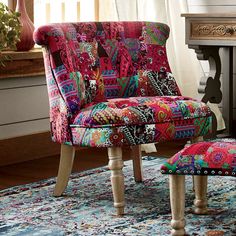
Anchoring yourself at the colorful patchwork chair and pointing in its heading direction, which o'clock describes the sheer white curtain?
The sheer white curtain is roughly at 8 o'clock from the colorful patchwork chair.

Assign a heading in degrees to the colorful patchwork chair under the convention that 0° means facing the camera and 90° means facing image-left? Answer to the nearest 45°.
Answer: approximately 315°

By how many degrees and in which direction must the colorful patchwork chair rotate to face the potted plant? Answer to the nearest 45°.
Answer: approximately 135° to its right

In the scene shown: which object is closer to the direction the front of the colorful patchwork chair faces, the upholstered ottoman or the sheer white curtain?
the upholstered ottoman
